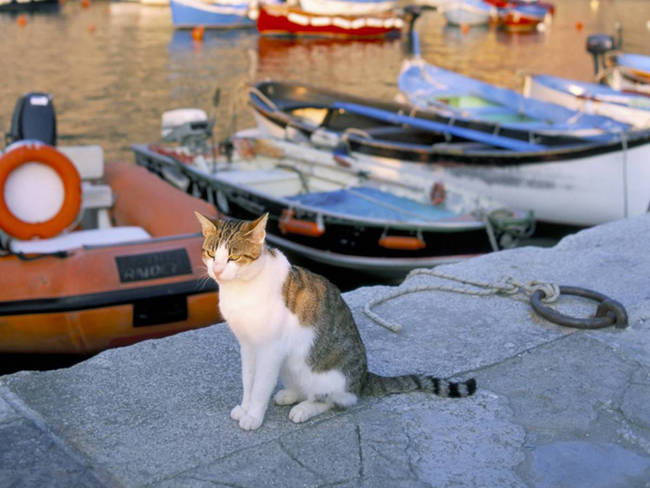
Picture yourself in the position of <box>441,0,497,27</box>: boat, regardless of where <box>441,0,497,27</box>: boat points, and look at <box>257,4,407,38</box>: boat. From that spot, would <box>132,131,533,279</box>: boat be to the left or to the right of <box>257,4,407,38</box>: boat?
left

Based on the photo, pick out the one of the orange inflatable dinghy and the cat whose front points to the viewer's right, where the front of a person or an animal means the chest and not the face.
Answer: the orange inflatable dinghy

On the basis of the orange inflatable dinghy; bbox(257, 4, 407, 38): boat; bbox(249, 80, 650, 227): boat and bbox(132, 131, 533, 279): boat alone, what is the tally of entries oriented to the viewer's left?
1

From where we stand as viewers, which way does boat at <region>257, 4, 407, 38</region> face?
facing to the left of the viewer

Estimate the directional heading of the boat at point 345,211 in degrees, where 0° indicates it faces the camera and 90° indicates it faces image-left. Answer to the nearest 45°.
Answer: approximately 315°

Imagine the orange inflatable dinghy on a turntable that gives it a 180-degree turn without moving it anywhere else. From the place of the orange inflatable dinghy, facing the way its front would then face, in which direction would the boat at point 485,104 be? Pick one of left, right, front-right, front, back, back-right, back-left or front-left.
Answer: back-right

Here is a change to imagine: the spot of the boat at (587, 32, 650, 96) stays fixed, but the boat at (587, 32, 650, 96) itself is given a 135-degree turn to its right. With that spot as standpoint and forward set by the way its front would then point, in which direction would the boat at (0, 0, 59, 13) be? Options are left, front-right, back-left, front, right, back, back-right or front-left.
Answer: front-right

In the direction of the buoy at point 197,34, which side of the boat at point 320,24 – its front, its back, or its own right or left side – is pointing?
front

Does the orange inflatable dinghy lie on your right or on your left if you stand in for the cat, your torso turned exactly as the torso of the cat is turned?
on your right

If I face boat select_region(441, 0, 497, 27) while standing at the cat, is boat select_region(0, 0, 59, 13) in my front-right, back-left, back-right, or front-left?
front-left

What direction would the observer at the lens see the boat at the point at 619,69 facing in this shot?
facing the viewer and to the right of the viewer
